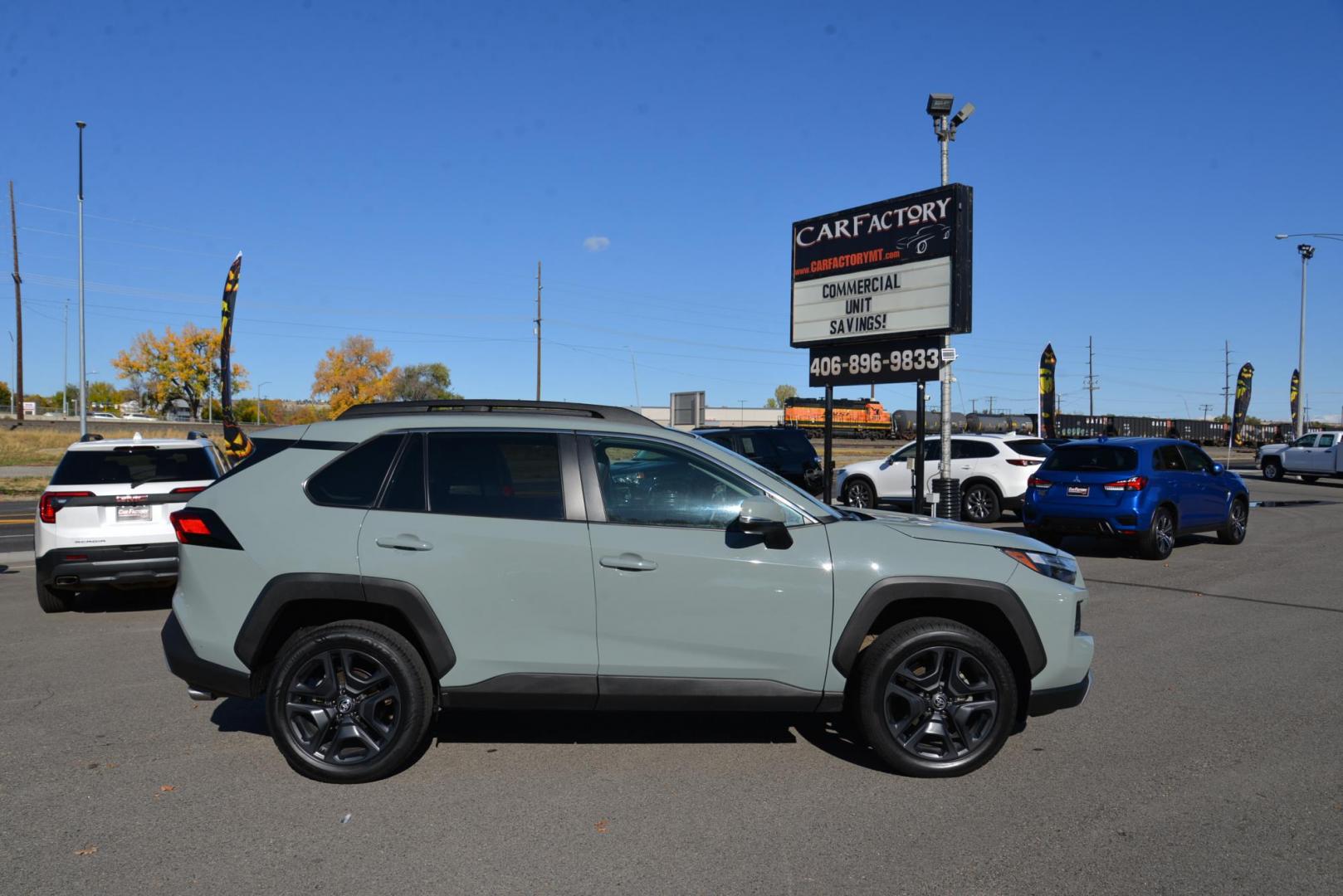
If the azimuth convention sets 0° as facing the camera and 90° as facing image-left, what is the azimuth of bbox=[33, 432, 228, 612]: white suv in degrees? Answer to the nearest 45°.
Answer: approximately 180°

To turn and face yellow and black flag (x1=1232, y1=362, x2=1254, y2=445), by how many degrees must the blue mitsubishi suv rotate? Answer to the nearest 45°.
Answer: approximately 45° to its left

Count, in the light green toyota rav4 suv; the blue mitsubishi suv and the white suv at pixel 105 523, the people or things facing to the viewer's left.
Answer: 0

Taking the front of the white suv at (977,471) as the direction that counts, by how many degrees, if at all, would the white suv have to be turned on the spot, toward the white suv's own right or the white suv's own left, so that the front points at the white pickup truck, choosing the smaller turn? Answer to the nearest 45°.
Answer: approximately 90° to the white suv's own right

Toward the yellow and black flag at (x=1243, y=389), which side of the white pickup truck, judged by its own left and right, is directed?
right

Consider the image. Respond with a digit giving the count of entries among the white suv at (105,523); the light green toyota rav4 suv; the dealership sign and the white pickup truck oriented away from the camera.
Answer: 1

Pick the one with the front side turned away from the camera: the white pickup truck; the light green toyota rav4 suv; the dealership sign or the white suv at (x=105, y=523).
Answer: the white suv

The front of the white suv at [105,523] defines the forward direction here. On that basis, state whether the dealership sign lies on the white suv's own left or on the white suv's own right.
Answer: on the white suv's own right

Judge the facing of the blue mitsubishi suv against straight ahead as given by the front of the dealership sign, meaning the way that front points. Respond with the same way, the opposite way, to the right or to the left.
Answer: the opposite way

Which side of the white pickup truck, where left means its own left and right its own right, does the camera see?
left

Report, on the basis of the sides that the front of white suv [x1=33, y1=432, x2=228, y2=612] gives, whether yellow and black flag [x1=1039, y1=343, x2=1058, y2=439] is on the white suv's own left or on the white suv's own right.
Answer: on the white suv's own right

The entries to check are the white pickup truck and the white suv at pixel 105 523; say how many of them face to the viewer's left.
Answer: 1

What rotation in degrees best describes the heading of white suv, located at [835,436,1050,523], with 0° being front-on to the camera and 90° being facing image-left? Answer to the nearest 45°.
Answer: approximately 135°

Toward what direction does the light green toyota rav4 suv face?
to the viewer's right
